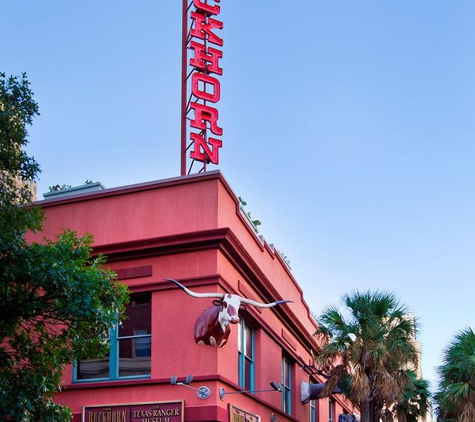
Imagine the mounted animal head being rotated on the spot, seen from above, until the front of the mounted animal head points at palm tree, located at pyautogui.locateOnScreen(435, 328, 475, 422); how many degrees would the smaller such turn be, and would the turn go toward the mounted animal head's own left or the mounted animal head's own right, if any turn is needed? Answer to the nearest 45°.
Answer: approximately 90° to the mounted animal head's own left

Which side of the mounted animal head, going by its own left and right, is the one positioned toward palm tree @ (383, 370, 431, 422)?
left

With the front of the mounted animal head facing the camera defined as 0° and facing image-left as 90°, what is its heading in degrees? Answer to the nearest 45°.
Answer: approximately 315°

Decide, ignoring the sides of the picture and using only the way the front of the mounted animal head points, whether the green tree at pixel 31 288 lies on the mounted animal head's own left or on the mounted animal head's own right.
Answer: on the mounted animal head's own right
